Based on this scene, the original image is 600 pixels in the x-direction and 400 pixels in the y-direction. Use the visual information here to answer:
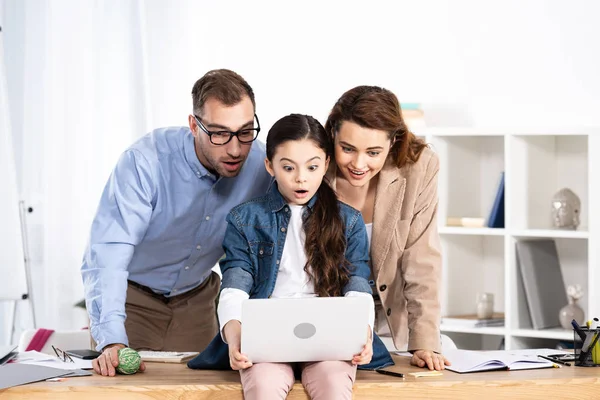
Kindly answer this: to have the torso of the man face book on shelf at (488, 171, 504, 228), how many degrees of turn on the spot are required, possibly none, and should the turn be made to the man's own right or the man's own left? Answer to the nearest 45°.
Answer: approximately 90° to the man's own left

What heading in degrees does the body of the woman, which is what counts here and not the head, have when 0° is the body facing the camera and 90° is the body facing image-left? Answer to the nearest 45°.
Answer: approximately 45°

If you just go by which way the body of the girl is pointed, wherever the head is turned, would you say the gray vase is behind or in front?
behind

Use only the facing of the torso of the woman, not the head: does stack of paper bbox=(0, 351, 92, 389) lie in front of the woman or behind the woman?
in front

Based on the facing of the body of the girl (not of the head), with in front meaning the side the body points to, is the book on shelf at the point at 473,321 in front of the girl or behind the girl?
behind

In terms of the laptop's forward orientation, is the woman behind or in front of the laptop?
in front

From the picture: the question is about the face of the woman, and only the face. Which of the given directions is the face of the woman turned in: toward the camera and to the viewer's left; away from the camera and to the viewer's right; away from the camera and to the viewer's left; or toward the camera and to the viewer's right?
toward the camera and to the viewer's left

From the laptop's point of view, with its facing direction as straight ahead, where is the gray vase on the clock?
The gray vase is roughly at 1 o'clock from the laptop.

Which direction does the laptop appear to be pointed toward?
away from the camera

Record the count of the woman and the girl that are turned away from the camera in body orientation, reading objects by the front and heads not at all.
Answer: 0

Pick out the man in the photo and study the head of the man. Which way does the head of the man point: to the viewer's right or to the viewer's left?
to the viewer's right
